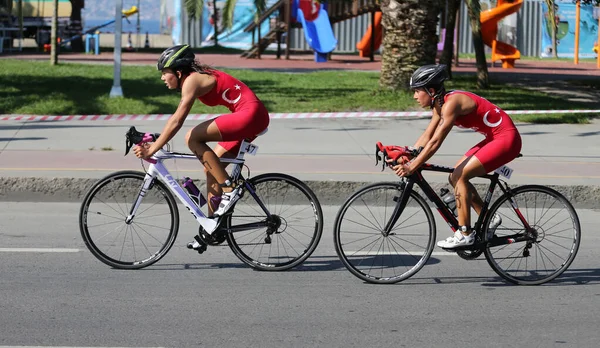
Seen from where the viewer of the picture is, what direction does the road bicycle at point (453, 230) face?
facing to the left of the viewer

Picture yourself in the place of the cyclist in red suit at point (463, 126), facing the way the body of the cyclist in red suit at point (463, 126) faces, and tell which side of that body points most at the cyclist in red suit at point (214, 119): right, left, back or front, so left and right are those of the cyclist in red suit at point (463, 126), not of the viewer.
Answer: front

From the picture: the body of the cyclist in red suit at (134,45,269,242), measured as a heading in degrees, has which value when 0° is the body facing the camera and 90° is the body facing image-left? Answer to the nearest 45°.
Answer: approximately 90°

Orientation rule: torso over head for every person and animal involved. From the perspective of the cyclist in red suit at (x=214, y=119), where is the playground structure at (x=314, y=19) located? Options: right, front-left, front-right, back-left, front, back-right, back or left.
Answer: right

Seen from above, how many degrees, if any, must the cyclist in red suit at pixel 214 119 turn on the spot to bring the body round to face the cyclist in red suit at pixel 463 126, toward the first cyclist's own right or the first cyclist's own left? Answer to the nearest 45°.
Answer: approximately 180°

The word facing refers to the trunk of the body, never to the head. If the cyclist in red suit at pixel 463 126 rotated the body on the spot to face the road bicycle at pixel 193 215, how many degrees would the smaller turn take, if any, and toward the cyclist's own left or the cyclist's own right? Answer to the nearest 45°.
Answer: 0° — they already face it

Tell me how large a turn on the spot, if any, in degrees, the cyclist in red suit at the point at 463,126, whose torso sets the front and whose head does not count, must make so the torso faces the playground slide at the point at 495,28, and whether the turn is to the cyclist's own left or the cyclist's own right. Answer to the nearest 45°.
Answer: approximately 90° to the cyclist's own right

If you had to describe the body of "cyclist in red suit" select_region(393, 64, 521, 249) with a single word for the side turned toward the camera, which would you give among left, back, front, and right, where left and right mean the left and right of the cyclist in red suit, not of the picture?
left

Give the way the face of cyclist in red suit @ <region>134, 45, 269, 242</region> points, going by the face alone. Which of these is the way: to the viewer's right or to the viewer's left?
to the viewer's left

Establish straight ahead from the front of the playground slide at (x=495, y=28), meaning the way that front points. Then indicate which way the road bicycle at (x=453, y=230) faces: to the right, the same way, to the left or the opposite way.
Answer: to the right

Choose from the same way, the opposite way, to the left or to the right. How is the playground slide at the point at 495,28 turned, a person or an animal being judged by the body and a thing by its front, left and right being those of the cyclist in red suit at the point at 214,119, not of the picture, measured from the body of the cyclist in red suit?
to the left

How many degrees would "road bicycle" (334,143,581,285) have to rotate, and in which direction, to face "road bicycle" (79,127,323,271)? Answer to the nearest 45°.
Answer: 0° — it already faces it

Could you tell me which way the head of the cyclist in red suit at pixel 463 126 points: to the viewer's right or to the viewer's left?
to the viewer's left

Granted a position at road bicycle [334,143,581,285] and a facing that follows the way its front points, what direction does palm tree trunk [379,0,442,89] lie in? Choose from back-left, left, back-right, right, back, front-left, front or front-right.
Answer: right
